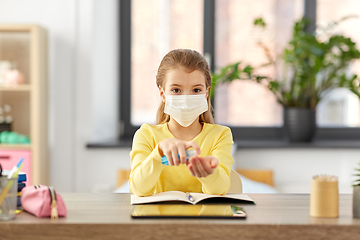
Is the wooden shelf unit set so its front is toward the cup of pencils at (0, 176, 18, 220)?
yes

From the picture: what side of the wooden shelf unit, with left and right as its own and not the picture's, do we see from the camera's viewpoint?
front

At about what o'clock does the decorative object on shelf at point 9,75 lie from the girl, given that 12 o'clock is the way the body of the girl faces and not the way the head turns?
The decorative object on shelf is roughly at 5 o'clock from the girl.

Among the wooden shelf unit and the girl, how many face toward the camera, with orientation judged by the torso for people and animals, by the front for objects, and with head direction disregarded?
2

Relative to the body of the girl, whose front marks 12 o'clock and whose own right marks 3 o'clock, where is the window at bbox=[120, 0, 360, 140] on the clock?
The window is roughly at 6 o'clock from the girl.

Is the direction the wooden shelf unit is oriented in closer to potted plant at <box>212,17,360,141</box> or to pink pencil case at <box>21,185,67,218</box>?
the pink pencil case

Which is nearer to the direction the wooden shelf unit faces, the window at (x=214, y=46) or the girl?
the girl

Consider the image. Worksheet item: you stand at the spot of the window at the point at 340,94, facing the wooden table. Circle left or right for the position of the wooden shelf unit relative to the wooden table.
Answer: right

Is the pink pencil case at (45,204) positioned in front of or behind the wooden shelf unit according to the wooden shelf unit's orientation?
in front

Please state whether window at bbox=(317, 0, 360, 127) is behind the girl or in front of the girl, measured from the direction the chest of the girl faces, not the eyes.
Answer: behind

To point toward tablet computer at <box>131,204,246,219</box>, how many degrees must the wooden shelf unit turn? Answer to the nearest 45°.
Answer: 0° — it already faces it
